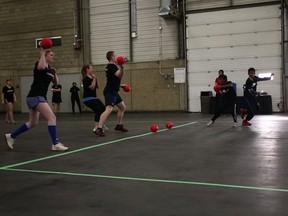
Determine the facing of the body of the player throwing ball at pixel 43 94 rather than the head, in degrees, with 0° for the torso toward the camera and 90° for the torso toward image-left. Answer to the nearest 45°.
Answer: approximately 270°

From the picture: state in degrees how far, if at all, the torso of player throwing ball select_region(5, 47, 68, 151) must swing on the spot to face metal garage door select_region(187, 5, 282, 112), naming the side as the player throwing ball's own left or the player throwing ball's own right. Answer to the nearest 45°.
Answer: approximately 45° to the player throwing ball's own left

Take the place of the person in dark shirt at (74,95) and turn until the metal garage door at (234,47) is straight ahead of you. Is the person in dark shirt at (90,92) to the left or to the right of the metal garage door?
right

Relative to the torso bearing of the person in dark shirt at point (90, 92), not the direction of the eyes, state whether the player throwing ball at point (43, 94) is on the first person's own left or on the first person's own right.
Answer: on the first person's own right

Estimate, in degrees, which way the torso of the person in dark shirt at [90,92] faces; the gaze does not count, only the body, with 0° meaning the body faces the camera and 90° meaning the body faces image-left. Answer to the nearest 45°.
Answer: approximately 270°

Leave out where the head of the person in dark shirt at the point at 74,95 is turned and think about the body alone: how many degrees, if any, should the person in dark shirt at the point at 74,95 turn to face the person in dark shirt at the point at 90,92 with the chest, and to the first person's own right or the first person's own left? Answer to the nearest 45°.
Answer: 0° — they already face them

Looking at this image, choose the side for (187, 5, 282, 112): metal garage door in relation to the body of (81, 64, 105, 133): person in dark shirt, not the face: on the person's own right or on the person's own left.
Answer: on the person's own left
